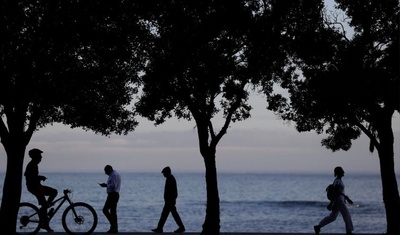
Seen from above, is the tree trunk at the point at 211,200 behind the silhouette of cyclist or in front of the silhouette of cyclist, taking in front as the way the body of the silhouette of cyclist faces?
in front

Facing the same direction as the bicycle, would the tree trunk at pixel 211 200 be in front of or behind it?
in front

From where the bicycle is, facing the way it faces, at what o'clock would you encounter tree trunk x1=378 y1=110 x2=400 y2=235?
The tree trunk is roughly at 12 o'clock from the bicycle.

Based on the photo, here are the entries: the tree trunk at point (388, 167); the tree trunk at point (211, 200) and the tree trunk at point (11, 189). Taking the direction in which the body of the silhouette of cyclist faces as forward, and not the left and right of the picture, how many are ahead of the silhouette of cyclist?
2

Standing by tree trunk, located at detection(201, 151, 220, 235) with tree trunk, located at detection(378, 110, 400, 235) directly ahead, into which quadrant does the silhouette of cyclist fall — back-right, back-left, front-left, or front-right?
back-right

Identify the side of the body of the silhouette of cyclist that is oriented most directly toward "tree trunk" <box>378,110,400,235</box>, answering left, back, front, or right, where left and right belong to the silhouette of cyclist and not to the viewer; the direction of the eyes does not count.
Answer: front

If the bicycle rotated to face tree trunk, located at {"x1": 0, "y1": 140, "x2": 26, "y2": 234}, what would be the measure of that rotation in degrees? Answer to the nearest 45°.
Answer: approximately 180°

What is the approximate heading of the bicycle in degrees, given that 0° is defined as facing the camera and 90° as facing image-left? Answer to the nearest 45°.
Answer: approximately 270°

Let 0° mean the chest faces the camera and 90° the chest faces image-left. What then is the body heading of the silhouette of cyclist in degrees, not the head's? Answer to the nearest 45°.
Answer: approximately 270°
